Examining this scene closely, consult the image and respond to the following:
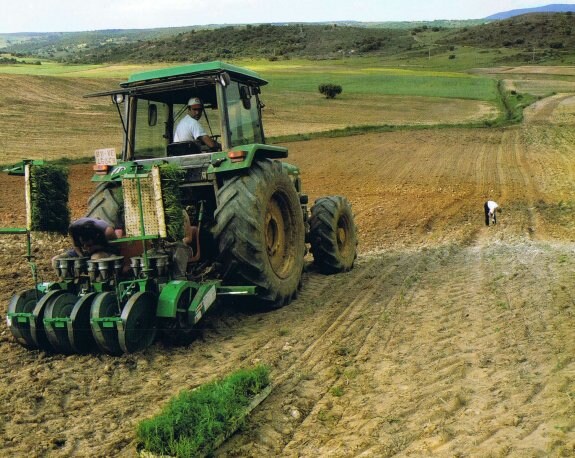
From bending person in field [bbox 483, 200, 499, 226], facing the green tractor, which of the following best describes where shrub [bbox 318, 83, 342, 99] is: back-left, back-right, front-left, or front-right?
back-right

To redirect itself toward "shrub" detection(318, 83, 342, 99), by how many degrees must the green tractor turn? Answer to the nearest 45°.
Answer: approximately 45° to its left

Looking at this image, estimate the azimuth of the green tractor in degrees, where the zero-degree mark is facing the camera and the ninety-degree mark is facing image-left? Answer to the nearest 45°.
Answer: approximately 225°

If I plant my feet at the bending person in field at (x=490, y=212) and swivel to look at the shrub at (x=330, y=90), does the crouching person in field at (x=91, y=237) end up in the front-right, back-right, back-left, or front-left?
back-left

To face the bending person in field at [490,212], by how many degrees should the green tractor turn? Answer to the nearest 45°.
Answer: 0° — it already faces them
